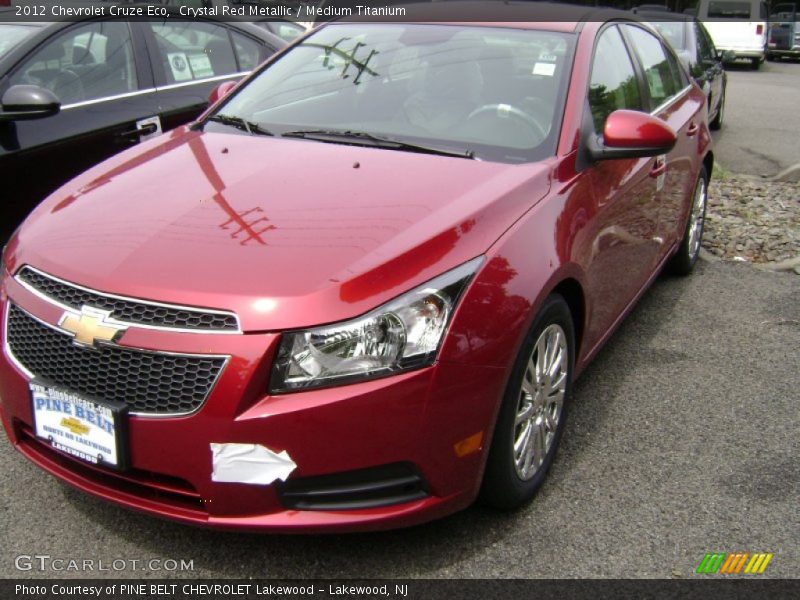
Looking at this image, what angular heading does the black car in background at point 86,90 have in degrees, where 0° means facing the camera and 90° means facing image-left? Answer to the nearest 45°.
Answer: approximately 45°

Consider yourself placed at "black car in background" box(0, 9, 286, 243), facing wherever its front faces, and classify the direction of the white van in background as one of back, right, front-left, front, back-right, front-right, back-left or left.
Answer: back

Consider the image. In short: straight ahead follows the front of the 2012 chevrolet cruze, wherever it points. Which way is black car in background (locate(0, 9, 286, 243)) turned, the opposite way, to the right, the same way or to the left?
the same way

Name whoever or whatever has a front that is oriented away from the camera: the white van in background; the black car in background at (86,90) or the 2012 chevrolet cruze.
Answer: the white van in background

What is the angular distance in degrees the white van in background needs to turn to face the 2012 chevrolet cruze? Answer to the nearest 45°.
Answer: approximately 180°

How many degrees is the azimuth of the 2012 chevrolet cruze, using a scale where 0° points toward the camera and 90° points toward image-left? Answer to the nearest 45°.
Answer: approximately 45°

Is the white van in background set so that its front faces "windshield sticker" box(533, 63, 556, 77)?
no

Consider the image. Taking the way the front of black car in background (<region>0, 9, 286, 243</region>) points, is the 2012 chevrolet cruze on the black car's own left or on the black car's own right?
on the black car's own left
